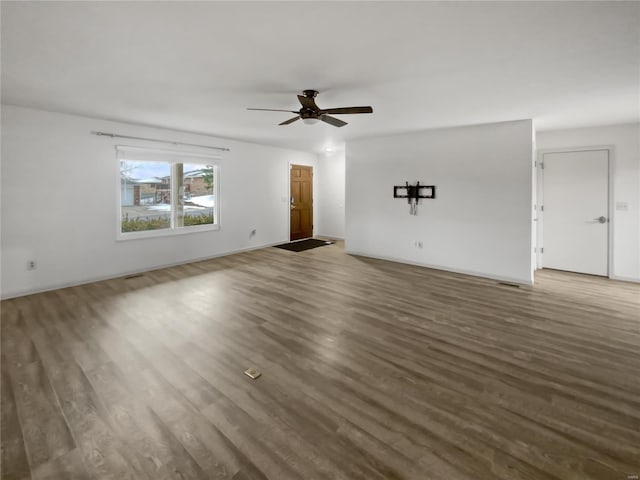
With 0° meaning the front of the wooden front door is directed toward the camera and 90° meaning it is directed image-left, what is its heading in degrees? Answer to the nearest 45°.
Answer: approximately 315°

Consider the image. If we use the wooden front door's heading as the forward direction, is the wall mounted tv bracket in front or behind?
in front

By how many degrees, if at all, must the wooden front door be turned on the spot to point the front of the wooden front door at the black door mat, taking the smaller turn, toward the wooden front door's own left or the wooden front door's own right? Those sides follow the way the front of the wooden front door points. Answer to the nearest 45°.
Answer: approximately 45° to the wooden front door's own right

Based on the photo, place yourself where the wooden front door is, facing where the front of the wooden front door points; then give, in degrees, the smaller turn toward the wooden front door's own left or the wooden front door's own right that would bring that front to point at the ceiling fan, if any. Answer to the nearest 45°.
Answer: approximately 45° to the wooden front door's own right

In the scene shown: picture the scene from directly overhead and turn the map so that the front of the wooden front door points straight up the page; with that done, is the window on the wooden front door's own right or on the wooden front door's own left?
on the wooden front door's own right
